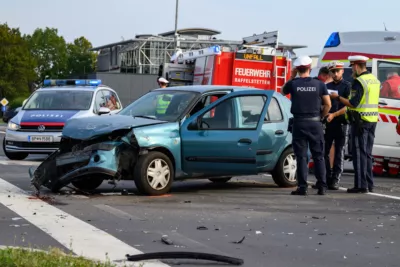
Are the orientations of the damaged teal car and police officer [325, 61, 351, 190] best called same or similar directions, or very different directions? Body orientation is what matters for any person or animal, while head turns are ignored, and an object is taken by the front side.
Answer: same or similar directions

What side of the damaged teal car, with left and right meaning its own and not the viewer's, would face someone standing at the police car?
right

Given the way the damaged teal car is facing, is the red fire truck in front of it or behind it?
behind

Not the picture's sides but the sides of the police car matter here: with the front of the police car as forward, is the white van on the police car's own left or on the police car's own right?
on the police car's own left

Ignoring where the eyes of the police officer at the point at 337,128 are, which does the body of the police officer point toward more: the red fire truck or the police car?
the police car

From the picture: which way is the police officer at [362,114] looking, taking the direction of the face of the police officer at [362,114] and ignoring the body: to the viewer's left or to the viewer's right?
to the viewer's left

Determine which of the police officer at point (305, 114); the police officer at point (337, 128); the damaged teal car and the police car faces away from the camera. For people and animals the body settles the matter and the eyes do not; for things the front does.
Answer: the police officer at point (305, 114)

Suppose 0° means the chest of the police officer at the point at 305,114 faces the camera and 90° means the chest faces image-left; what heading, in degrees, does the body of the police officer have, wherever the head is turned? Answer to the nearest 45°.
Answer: approximately 180°

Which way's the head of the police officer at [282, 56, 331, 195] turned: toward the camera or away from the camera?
away from the camera

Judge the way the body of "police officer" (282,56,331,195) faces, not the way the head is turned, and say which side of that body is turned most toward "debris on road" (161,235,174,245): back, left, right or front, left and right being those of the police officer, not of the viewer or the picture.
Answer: back

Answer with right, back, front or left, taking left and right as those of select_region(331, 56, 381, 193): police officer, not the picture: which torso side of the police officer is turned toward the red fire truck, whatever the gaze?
front

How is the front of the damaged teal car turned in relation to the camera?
facing the viewer and to the left of the viewer
